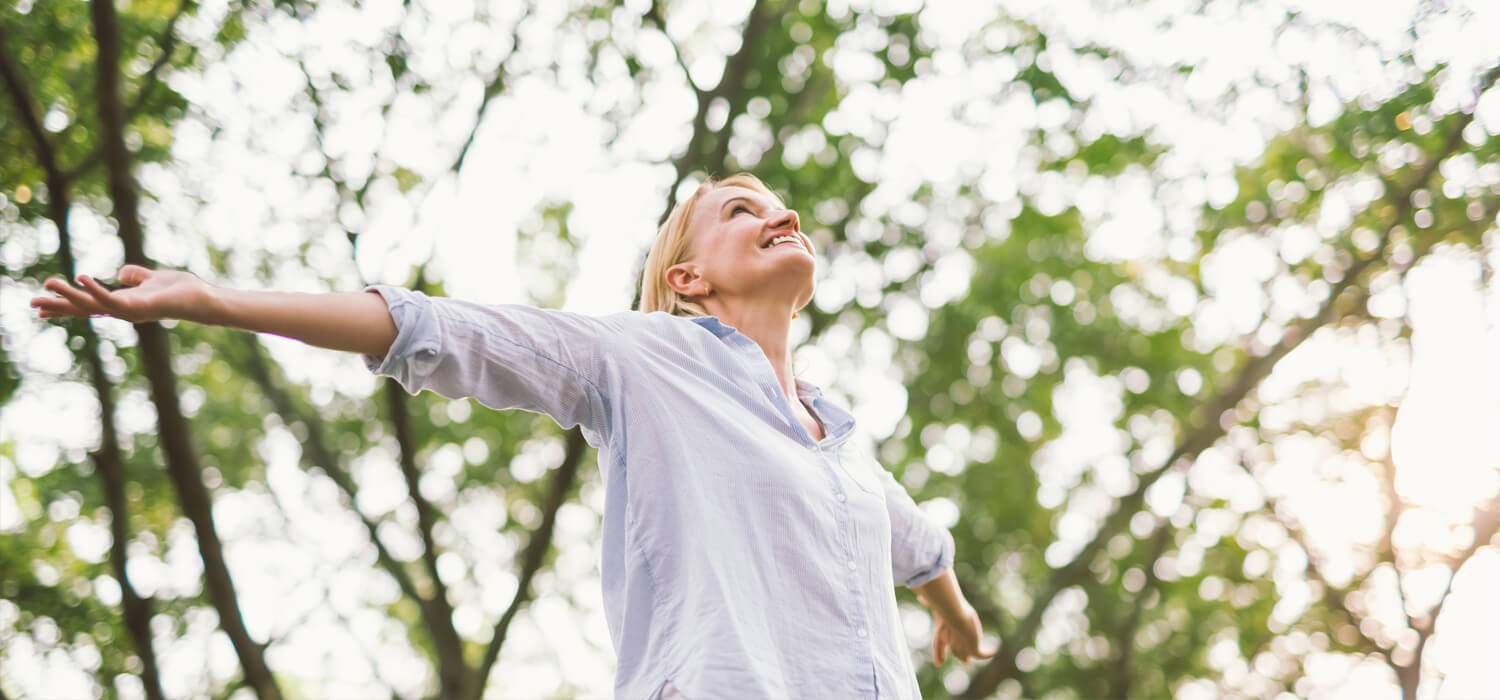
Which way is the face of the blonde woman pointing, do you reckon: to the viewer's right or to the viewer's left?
to the viewer's right

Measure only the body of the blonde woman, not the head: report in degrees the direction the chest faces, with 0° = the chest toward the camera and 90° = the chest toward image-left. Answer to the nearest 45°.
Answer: approximately 315°
